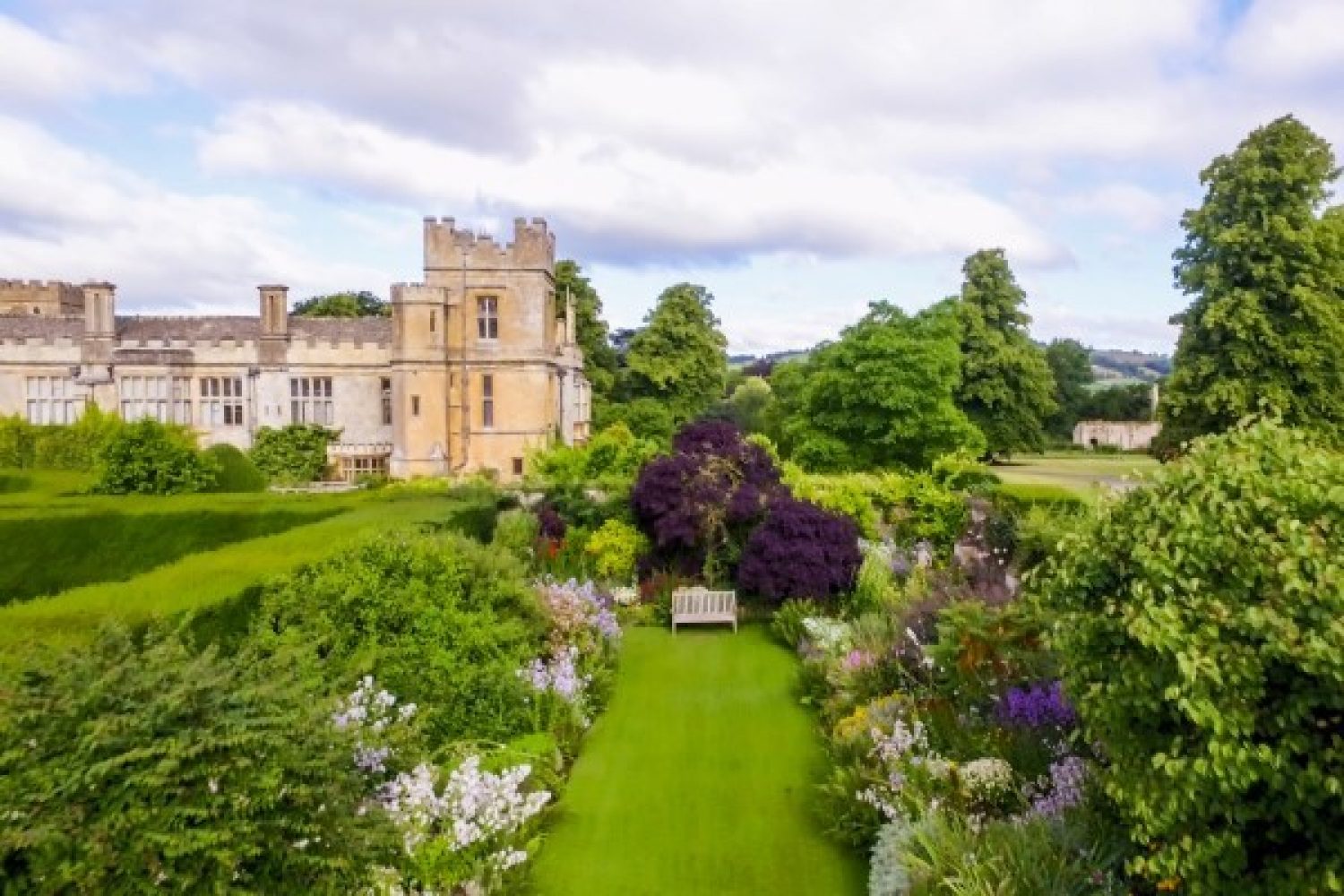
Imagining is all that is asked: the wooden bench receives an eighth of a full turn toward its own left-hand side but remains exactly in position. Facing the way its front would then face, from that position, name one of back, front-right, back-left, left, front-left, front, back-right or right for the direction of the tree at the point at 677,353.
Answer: back-left

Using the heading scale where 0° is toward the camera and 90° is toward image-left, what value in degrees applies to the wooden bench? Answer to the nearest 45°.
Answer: approximately 0°

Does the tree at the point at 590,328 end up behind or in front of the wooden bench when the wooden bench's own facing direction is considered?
behind

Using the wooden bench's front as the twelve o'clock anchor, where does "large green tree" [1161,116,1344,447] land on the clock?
The large green tree is roughly at 8 o'clock from the wooden bench.

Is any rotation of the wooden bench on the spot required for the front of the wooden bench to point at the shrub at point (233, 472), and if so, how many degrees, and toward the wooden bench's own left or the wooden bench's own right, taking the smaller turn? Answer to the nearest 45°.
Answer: approximately 135° to the wooden bench's own right

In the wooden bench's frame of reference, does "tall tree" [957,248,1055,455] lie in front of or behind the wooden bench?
behind

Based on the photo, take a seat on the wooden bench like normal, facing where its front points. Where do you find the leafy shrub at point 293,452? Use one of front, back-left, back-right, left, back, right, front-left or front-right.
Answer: back-right

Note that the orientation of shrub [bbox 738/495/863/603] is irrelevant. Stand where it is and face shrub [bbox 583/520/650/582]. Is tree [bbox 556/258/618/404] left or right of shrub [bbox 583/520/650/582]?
right

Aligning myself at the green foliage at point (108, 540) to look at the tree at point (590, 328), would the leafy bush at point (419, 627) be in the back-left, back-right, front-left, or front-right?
back-right

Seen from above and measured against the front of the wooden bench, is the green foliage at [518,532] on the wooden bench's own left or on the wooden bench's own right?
on the wooden bench's own right

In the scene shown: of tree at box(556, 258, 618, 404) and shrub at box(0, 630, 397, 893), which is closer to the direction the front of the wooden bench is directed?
the shrub
